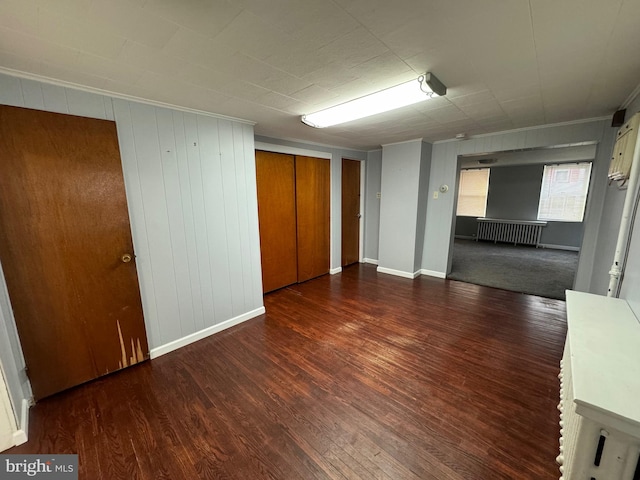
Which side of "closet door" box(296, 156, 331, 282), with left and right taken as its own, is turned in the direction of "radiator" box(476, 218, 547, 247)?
left

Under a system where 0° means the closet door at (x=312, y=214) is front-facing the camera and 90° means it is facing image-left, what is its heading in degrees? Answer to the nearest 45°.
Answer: approximately 315°

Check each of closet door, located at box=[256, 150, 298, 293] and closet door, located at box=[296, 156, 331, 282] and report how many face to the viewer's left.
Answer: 0

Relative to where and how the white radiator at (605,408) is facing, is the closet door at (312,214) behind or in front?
in front

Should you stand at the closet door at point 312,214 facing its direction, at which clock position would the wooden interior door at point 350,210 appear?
The wooden interior door is roughly at 9 o'clock from the closet door.

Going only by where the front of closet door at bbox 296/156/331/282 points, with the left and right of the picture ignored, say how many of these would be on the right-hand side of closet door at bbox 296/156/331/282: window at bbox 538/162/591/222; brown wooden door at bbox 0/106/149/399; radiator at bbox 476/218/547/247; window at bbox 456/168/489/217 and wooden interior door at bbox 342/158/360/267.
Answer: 1

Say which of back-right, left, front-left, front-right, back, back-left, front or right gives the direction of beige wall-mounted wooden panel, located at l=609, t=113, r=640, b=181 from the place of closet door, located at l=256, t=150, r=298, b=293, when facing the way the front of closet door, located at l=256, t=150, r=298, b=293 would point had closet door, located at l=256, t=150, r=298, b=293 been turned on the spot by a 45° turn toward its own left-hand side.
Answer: front-right

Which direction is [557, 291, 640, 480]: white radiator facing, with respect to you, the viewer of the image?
facing to the left of the viewer

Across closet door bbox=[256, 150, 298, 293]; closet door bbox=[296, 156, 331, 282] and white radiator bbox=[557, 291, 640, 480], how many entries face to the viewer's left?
1

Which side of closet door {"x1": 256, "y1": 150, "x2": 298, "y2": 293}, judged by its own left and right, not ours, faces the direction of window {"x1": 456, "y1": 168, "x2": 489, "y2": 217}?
left

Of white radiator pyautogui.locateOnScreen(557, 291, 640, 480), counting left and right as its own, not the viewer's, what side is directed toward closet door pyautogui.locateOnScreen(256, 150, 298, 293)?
front

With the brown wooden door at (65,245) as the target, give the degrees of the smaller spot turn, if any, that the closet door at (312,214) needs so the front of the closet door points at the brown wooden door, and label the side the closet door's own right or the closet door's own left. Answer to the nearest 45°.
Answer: approximately 90° to the closet door's own right

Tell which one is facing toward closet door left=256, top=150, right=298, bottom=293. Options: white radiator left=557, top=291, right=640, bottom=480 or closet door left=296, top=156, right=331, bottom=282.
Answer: the white radiator
